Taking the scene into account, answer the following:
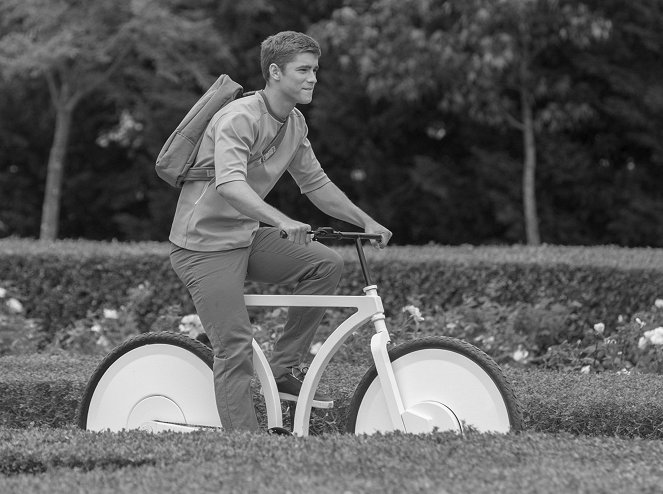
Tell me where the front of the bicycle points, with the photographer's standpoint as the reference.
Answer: facing to the right of the viewer

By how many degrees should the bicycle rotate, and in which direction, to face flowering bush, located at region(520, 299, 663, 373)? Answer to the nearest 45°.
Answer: approximately 45° to its left

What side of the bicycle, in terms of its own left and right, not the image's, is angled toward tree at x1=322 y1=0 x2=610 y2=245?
left

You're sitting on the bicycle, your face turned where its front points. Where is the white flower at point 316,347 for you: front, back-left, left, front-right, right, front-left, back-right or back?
left

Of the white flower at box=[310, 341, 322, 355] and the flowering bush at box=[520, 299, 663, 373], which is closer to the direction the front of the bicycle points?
the flowering bush

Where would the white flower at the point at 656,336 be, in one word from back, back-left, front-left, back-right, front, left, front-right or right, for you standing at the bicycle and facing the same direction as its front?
front-left

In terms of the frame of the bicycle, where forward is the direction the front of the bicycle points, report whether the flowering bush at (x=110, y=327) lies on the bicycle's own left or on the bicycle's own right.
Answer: on the bicycle's own left
